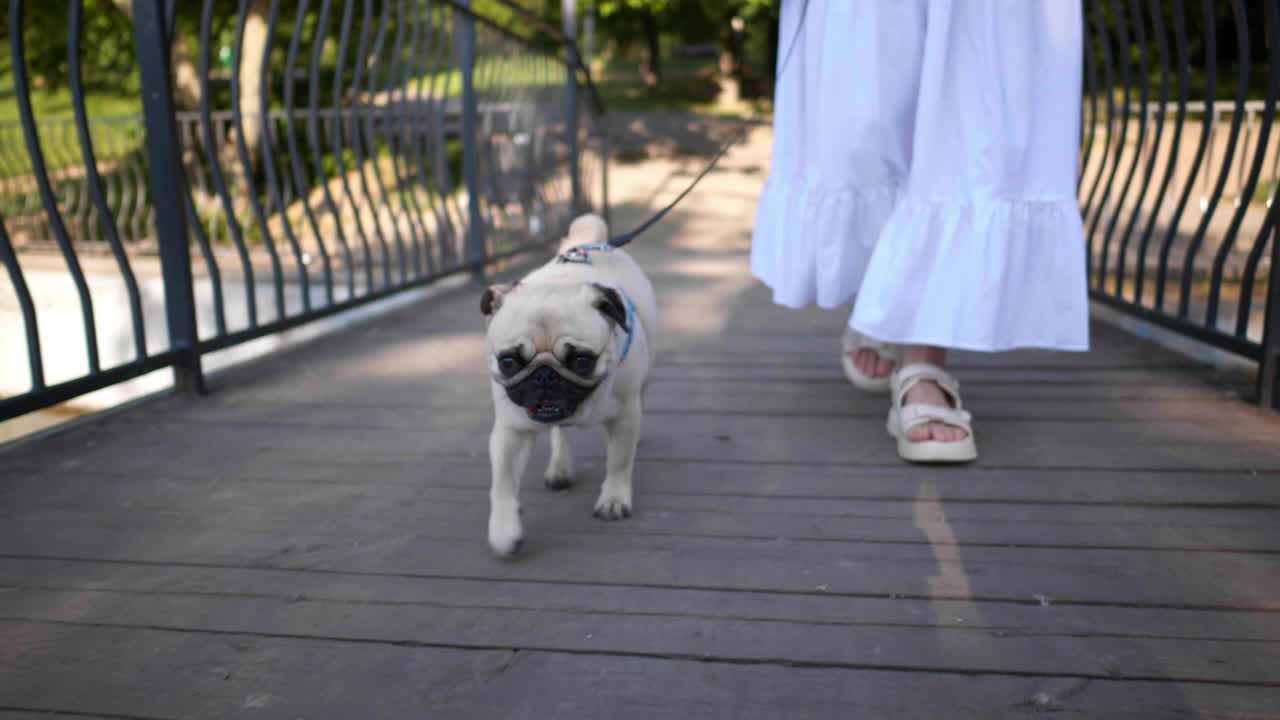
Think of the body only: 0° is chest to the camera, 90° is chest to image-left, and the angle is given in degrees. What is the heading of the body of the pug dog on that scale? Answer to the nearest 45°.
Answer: approximately 0°

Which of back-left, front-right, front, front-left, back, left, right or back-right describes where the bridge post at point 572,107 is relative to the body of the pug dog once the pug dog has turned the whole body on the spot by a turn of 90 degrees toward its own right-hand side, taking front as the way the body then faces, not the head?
right

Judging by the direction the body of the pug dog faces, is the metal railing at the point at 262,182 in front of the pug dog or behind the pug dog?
behind
